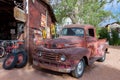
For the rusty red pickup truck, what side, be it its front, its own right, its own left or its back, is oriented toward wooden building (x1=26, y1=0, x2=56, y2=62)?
right

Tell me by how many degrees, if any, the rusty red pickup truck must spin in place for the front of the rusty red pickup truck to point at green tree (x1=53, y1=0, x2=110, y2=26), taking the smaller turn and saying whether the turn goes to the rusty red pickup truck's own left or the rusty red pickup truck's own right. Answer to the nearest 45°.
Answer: approximately 135° to the rusty red pickup truck's own right

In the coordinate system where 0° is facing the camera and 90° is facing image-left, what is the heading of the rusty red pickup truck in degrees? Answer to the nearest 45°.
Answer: approximately 45°
